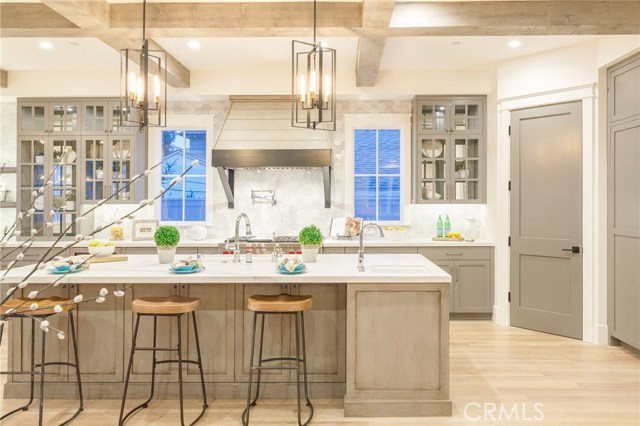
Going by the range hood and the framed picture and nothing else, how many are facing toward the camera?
2

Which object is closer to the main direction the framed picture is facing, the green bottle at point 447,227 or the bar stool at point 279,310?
the bar stool

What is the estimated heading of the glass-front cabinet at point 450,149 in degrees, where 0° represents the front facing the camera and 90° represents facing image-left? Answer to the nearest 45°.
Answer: approximately 0°

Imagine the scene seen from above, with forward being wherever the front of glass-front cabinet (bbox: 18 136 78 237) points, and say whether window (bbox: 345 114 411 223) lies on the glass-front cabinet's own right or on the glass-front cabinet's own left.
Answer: on the glass-front cabinet's own left

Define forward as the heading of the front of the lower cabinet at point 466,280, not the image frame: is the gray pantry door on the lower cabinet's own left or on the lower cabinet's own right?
on the lower cabinet's own left

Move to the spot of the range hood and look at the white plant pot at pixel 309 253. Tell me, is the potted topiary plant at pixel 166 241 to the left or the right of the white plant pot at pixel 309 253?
right

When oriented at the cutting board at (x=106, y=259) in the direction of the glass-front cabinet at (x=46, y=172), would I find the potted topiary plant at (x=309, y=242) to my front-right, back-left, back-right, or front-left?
back-right
